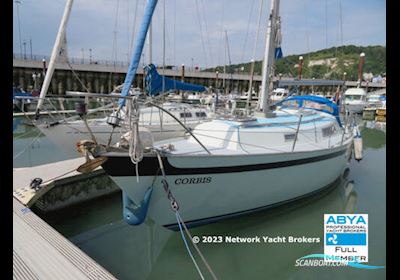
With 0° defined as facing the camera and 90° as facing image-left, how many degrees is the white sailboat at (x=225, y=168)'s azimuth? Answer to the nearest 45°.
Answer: approximately 45°
